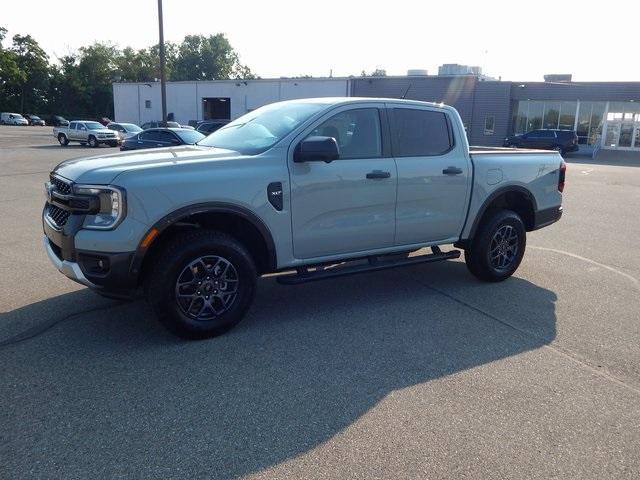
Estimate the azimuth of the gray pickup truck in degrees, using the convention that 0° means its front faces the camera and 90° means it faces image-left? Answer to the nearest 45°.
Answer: approximately 45°

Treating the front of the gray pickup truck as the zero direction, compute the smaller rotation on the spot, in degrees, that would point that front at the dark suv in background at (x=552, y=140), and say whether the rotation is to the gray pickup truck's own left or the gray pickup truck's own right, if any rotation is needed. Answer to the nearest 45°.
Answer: approximately 180°

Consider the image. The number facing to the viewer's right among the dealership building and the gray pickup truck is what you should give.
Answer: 0

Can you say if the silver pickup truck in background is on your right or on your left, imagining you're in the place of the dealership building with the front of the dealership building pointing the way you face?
on your right

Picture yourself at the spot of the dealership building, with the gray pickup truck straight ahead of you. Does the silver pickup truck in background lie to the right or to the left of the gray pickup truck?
right

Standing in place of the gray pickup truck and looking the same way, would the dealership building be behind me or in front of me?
behind

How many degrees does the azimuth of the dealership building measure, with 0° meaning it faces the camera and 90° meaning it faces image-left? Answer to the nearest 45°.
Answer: approximately 0°

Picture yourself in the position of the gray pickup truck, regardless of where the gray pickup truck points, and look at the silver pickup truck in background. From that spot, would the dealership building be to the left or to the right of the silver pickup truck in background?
right

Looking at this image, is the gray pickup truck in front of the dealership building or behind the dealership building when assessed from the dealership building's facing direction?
in front
